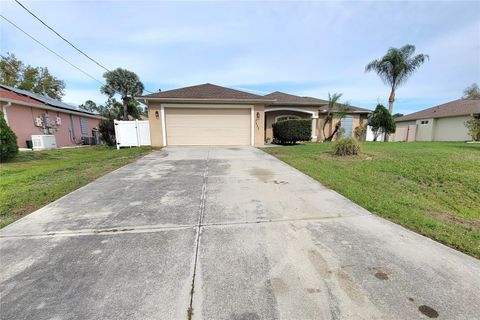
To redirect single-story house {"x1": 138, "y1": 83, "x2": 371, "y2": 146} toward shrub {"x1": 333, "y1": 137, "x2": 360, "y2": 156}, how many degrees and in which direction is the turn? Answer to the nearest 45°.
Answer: approximately 45° to its left

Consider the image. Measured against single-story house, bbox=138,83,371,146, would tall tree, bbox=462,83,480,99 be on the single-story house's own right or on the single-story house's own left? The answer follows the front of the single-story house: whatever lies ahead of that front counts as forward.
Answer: on the single-story house's own left

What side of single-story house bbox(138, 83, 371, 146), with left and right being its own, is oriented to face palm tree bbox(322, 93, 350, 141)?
left

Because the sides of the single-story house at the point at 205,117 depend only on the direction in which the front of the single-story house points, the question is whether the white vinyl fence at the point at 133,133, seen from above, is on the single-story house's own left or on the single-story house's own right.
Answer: on the single-story house's own right

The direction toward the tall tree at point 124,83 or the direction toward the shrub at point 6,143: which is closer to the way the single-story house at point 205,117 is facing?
the shrub

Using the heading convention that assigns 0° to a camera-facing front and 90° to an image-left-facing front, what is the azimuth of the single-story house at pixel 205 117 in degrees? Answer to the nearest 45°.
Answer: approximately 0°

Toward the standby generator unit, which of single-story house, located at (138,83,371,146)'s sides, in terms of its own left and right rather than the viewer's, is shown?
right

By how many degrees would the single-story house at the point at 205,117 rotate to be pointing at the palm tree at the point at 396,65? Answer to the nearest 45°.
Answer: approximately 135° to its left

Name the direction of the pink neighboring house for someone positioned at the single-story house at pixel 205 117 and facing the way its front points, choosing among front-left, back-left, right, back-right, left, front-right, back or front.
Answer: right

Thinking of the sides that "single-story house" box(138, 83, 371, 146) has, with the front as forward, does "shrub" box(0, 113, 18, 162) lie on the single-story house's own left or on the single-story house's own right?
on the single-story house's own right

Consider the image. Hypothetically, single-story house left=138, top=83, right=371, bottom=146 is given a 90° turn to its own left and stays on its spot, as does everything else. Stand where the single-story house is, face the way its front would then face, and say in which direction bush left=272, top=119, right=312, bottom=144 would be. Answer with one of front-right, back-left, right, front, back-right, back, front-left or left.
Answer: front

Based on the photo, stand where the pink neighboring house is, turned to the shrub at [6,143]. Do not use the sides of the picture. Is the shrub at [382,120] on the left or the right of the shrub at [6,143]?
left

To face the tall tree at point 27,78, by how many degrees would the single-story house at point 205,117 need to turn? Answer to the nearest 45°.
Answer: approximately 135° to its right
